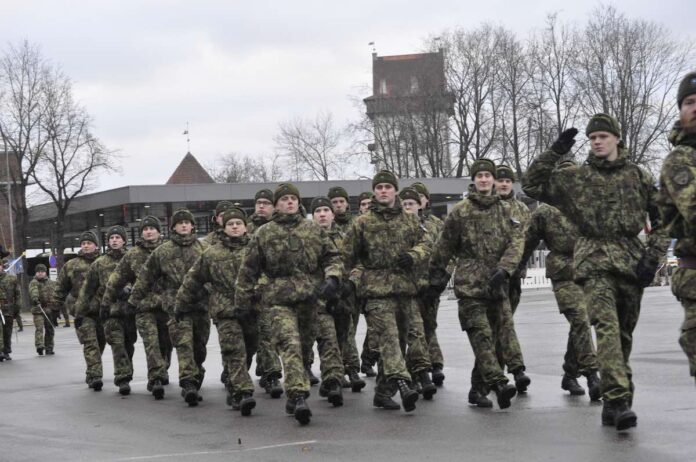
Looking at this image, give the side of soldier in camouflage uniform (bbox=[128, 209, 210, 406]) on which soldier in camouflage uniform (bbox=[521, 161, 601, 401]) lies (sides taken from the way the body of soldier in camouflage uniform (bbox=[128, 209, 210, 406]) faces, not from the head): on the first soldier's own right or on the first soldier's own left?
on the first soldier's own left

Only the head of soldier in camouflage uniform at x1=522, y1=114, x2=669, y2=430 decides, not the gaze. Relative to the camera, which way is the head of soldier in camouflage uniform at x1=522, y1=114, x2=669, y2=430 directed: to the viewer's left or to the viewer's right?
to the viewer's left
